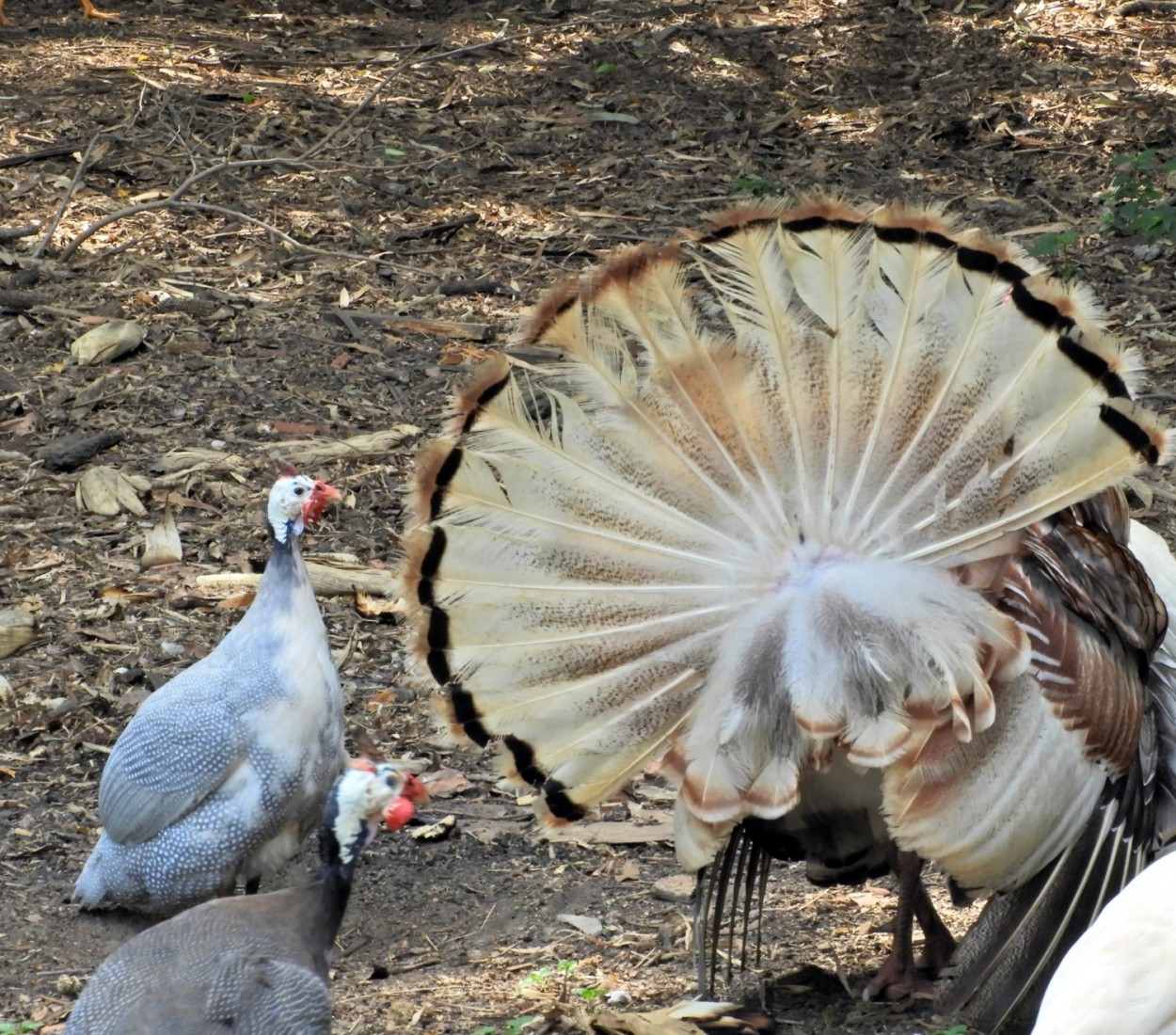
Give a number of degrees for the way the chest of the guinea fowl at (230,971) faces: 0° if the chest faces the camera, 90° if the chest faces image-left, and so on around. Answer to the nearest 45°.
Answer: approximately 270°

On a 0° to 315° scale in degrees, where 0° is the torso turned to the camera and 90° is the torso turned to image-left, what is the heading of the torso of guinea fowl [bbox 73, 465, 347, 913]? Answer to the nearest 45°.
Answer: approximately 270°

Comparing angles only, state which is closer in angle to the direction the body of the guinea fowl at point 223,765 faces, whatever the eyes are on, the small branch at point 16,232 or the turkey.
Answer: the turkey

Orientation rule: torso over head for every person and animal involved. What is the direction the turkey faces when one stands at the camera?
facing away from the viewer and to the right of the viewer

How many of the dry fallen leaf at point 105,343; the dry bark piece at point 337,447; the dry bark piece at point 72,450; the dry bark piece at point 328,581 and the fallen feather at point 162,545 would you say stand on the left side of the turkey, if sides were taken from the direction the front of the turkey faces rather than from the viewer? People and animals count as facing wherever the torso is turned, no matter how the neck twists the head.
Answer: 5

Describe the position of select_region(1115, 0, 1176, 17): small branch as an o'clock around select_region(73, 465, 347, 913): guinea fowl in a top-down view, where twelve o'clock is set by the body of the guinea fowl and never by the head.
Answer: The small branch is roughly at 10 o'clock from the guinea fowl.

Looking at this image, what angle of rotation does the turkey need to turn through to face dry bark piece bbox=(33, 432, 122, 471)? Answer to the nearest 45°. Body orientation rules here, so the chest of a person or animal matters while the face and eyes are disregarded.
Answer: approximately 90° to its left

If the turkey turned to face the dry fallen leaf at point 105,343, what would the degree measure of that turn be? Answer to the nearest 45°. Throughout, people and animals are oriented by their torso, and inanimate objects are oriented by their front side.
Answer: approximately 90° to its left

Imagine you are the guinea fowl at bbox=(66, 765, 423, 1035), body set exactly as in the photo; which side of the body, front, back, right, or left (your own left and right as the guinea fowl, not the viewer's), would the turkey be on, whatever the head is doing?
front

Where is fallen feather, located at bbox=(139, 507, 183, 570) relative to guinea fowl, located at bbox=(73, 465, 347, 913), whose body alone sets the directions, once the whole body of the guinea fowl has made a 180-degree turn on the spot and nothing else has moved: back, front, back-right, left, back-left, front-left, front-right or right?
right

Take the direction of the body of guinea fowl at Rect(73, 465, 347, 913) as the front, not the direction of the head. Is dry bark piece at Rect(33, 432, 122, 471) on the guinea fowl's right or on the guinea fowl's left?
on the guinea fowl's left

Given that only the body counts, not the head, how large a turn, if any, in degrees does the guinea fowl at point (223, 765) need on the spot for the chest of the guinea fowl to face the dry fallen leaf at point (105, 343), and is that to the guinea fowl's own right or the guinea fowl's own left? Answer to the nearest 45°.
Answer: approximately 90° to the guinea fowl's own left
